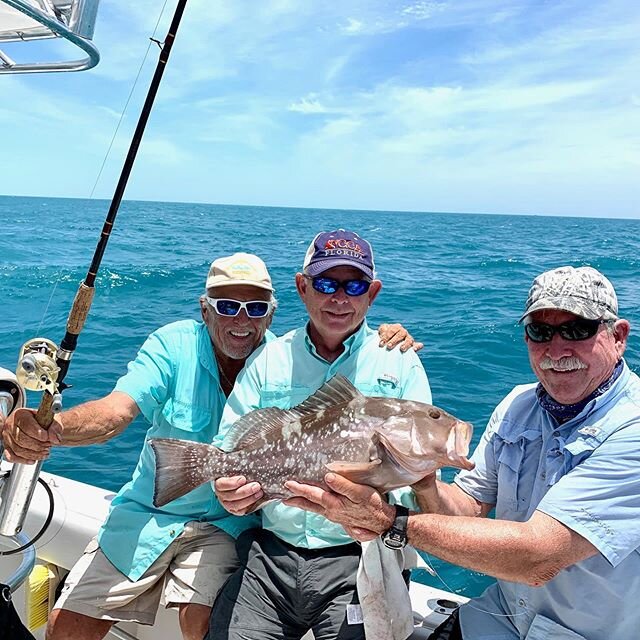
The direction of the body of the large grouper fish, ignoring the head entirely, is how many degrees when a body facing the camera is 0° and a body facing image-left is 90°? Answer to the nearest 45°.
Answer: approximately 270°

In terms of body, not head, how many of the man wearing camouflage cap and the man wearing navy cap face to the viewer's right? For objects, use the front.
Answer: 0

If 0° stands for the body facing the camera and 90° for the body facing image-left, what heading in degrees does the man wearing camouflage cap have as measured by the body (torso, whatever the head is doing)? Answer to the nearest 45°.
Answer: approximately 45°

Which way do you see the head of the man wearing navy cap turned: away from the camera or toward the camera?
toward the camera

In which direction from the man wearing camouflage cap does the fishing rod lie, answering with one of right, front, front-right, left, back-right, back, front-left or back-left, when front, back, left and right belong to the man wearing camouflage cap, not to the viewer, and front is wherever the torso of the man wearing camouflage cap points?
front-right

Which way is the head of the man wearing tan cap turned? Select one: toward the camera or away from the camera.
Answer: toward the camera

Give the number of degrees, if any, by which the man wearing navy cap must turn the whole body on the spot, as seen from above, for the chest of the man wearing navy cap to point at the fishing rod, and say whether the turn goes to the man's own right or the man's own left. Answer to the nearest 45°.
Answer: approximately 90° to the man's own right

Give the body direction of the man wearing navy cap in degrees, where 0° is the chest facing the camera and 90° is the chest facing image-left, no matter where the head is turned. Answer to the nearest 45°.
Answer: approximately 0°

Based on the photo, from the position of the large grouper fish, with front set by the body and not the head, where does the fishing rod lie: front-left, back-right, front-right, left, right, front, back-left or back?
back
